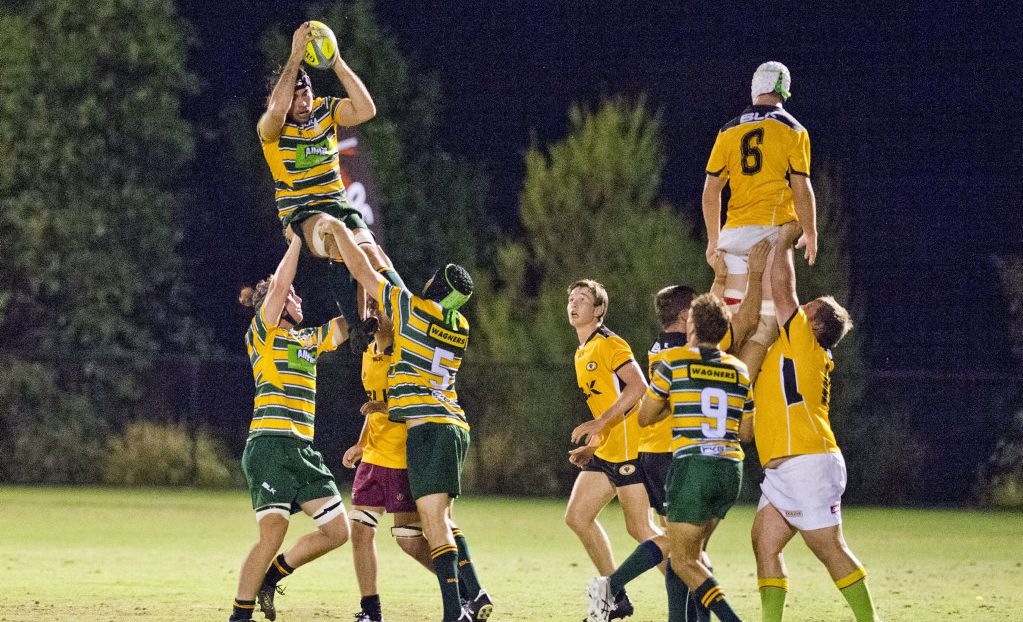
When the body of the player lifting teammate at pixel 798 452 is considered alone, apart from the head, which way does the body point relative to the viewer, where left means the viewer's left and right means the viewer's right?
facing to the left of the viewer

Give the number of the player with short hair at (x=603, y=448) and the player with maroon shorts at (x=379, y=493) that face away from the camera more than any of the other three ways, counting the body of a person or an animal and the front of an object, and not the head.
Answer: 0

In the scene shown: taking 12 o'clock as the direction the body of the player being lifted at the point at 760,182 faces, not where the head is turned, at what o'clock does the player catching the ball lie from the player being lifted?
The player catching the ball is roughly at 9 o'clock from the player being lifted.

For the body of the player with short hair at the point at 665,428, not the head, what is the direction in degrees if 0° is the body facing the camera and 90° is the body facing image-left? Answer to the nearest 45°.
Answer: approximately 225°

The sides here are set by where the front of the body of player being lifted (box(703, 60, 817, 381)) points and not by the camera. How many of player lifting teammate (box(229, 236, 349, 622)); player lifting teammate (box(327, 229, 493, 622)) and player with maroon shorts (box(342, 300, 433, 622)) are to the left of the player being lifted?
3

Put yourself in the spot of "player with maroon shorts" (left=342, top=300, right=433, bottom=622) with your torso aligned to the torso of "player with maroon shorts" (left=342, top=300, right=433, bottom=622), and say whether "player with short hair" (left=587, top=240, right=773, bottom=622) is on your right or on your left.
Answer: on your left

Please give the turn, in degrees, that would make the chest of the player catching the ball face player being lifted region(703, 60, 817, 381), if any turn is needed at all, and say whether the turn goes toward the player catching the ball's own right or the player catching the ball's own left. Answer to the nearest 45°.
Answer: approximately 45° to the player catching the ball's own left

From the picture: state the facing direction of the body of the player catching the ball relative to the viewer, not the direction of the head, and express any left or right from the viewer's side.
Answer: facing the viewer and to the right of the viewer

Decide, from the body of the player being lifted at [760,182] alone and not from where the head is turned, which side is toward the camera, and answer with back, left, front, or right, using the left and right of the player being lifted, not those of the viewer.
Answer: back

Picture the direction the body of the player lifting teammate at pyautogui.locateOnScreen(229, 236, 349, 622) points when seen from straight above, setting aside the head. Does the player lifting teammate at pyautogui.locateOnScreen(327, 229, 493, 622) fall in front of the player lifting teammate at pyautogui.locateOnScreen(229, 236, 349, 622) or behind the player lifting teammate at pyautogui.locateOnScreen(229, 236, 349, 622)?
in front

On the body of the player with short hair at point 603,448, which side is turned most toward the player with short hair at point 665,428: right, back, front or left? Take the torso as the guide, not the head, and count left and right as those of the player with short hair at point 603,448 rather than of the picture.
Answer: left
